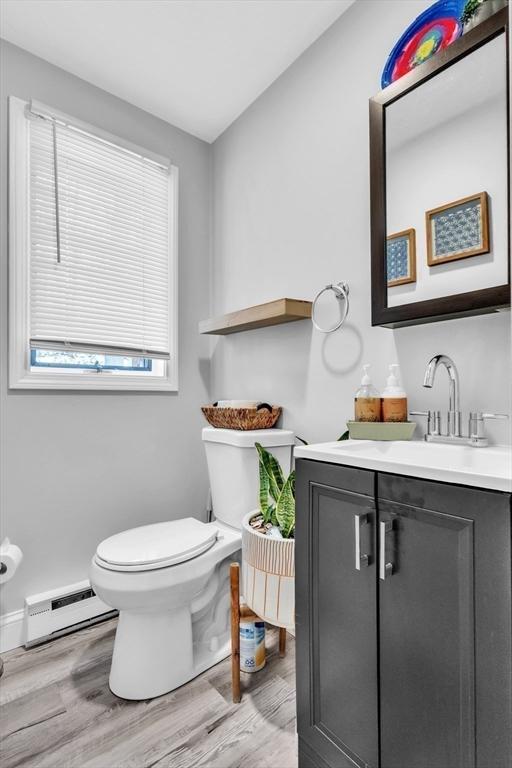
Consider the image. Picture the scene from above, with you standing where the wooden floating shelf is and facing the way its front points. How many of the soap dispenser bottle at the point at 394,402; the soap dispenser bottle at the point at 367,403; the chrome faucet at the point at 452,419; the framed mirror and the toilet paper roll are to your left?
4

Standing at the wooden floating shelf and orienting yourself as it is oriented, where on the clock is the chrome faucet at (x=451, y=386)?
The chrome faucet is roughly at 9 o'clock from the wooden floating shelf.

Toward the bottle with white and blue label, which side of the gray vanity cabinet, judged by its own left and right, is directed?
right
